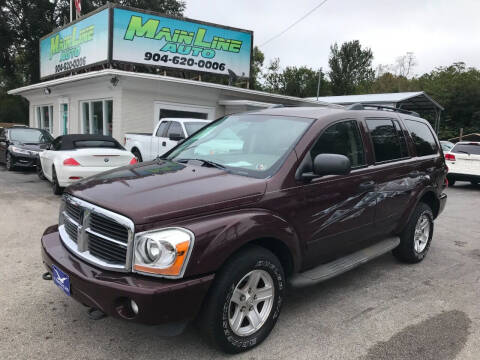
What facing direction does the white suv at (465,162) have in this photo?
away from the camera

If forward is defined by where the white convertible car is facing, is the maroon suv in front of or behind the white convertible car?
behind

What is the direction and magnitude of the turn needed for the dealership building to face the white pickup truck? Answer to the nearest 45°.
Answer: approximately 45° to its left

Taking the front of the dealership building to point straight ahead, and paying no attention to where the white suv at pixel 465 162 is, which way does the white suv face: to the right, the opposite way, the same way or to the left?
the opposite way

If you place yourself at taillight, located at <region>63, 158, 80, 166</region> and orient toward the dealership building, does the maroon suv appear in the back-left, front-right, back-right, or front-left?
back-right

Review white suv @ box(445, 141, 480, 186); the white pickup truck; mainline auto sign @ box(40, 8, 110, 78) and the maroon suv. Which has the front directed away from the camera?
the white suv

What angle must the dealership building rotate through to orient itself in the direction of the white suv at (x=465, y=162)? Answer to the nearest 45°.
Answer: approximately 135° to its left

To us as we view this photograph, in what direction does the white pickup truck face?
facing the viewer and to the right of the viewer

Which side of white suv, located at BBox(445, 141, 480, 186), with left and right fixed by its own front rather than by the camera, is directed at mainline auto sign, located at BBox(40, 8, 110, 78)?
left

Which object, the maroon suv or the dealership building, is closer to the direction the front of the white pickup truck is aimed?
the maroon suv

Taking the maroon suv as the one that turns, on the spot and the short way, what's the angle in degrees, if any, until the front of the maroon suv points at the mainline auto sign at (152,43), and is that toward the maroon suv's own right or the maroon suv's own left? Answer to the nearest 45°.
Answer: approximately 135° to the maroon suv's own right

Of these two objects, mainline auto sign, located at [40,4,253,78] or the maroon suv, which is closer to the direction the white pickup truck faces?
the maroon suv

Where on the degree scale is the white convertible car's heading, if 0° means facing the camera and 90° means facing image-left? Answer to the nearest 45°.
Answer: approximately 135°

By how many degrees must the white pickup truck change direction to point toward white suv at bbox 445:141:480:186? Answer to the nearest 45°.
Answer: approximately 45° to its left
